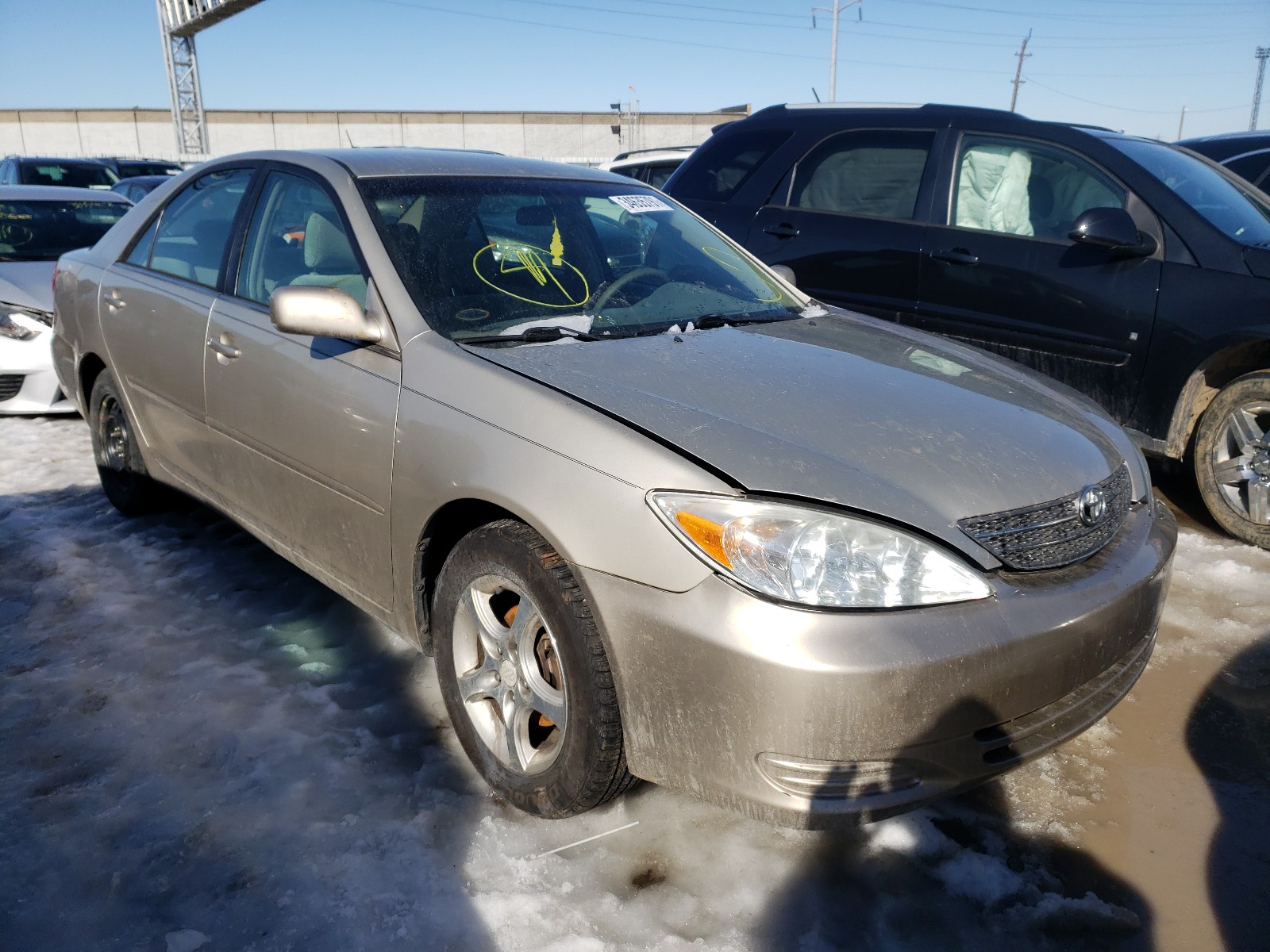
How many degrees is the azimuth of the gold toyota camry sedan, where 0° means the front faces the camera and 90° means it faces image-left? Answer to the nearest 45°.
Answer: approximately 315°

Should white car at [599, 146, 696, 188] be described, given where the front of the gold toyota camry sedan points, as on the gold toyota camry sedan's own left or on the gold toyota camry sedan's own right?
on the gold toyota camry sedan's own left

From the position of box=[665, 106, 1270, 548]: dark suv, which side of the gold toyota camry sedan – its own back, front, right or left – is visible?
left

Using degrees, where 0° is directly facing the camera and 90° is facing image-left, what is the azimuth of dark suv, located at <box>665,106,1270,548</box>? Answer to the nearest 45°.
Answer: approximately 315°

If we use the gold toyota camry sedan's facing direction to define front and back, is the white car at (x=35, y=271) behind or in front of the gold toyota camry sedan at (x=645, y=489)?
behind

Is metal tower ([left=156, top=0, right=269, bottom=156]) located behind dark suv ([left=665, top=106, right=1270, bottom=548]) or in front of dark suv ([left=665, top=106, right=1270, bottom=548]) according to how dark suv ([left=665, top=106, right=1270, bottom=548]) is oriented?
behind

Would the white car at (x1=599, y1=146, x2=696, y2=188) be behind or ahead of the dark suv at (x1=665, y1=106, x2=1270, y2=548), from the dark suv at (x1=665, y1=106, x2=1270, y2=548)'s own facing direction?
behind

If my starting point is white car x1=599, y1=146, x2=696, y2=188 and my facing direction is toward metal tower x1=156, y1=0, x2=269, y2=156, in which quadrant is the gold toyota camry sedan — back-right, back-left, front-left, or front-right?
back-left

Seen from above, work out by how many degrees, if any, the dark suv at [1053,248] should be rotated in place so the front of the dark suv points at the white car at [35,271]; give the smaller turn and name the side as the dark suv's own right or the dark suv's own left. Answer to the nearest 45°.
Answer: approximately 135° to the dark suv's own right
